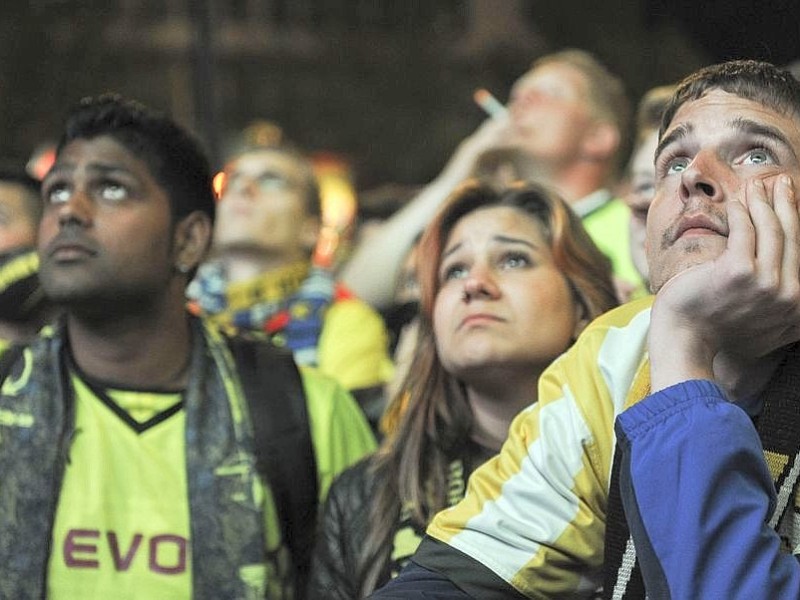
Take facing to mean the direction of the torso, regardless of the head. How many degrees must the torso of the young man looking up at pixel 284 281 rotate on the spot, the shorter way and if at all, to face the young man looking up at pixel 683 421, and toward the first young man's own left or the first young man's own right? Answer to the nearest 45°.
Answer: approximately 45° to the first young man's own left

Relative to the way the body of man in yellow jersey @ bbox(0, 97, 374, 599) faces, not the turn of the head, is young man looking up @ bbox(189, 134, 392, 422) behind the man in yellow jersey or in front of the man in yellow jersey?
behind

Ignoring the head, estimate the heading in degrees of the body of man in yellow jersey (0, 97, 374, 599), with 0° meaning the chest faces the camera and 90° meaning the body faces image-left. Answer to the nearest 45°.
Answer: approximately 45°

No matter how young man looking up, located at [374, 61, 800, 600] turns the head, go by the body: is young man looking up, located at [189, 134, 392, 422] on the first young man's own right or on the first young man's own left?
on the first young man's own right

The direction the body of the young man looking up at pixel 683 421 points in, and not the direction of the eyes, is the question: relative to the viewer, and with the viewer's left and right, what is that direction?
facing the viewer and to the left of the viewer

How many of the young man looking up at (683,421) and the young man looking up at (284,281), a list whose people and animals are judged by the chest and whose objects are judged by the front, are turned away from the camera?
0

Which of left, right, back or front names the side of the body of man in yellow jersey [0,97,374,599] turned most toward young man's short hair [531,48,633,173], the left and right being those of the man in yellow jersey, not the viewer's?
back

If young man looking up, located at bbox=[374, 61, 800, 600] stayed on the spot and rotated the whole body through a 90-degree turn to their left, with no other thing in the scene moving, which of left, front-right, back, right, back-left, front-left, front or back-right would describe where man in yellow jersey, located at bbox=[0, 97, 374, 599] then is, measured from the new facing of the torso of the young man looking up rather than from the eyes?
back

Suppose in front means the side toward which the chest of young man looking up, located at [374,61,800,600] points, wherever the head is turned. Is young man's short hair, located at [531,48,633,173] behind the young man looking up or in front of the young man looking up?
behind
